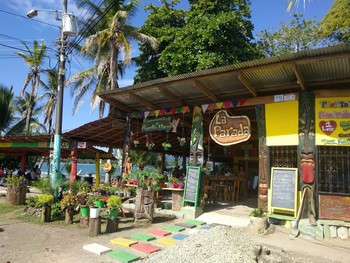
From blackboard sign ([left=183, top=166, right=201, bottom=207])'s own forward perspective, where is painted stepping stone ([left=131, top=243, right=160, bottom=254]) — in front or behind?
in front

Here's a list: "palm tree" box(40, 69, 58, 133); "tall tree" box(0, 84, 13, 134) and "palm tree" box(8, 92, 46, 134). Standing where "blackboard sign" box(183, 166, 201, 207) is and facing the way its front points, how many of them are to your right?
3

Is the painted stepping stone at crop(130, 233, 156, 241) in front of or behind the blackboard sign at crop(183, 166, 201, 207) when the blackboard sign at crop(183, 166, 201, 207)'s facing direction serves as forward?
in front

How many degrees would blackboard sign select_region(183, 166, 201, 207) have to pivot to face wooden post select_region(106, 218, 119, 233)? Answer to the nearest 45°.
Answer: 0° — it already faces it

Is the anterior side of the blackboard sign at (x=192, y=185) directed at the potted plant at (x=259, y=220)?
no

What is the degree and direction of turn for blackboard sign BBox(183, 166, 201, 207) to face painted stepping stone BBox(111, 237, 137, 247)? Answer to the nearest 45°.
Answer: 0° — it already faces it

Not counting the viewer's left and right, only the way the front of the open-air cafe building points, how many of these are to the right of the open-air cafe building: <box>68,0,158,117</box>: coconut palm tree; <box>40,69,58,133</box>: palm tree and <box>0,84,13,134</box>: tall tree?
3

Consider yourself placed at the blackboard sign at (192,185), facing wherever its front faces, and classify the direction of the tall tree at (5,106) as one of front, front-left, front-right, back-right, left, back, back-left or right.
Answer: right

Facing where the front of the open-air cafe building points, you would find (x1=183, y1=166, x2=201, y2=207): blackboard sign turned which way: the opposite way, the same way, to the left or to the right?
the same way

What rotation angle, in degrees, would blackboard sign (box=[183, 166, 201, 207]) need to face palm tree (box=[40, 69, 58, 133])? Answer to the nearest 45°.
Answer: approximately 90° to its right

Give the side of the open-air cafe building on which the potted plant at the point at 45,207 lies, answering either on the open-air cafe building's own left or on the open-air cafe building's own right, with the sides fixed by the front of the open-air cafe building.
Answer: on the open-air cafe building's own right

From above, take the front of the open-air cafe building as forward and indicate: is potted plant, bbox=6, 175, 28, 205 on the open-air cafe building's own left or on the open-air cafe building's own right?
on the open-air cafe building's own right

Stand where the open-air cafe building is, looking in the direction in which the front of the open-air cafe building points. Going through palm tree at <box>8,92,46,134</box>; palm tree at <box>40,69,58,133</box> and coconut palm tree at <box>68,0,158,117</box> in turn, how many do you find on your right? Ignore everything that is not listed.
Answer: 3

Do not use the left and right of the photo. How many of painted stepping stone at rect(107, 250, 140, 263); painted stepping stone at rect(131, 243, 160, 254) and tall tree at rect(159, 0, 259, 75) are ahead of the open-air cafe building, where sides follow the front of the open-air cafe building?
2

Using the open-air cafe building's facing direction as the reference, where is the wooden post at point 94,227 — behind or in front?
in front

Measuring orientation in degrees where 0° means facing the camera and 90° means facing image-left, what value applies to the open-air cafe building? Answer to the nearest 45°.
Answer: approximately 45°

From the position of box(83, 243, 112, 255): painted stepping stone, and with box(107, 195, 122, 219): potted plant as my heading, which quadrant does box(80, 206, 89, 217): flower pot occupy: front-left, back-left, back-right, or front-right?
front-left
